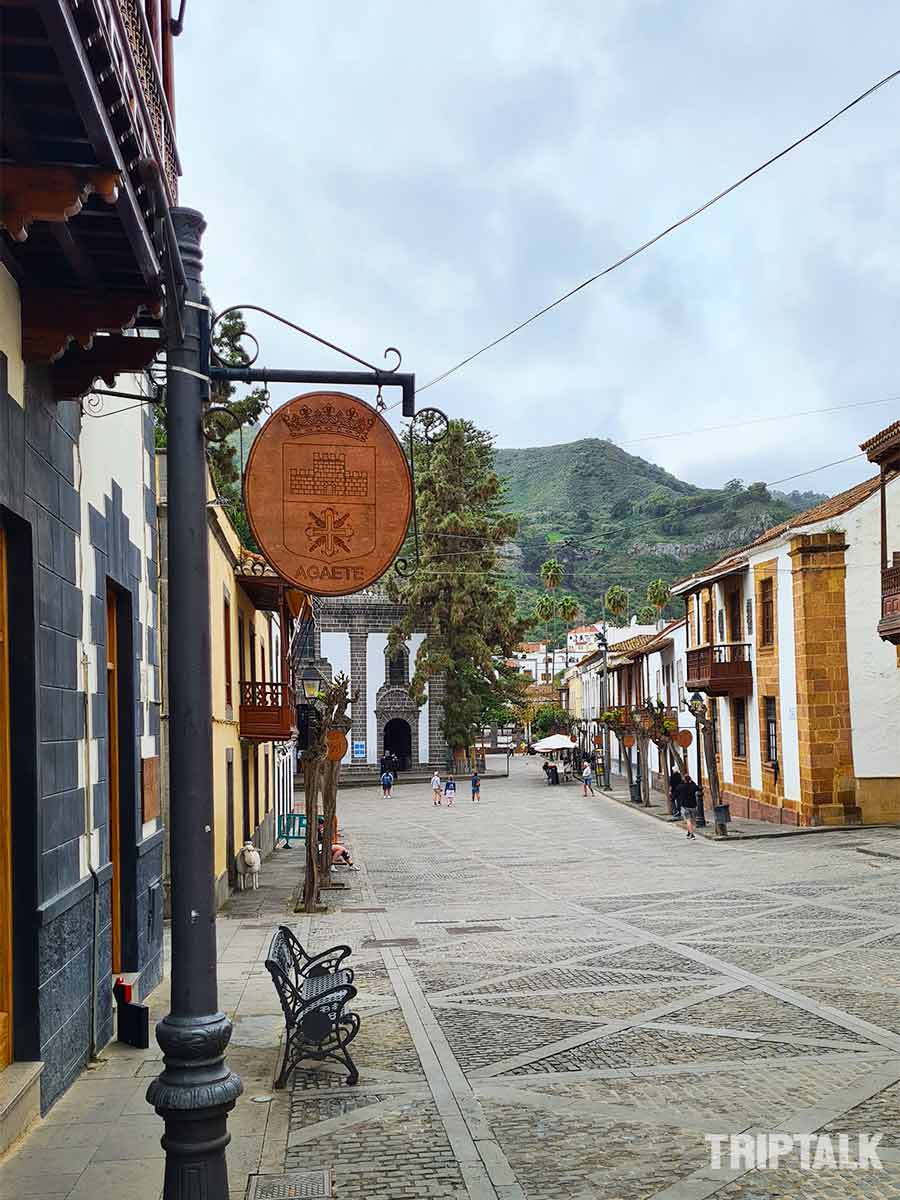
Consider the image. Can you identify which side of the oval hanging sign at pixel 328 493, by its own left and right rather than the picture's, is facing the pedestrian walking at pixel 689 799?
back

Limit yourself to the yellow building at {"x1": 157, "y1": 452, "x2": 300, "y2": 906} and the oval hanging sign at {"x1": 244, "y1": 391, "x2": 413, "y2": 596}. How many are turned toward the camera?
1

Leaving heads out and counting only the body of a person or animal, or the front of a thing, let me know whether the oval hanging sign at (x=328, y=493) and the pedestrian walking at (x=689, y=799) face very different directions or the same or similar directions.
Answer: very different directions

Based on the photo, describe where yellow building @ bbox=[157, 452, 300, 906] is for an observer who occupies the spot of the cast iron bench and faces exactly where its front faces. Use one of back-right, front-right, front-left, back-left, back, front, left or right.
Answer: left

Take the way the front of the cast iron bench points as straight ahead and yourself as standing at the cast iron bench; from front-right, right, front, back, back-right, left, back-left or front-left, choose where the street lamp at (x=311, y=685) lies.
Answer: left

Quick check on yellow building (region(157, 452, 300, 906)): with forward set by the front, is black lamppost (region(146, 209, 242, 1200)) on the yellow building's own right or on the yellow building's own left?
on the yellow building's own right

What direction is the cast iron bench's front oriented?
to the viewer's right

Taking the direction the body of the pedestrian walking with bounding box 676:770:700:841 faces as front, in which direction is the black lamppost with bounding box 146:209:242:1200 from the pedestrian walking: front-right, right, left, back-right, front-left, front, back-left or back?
back

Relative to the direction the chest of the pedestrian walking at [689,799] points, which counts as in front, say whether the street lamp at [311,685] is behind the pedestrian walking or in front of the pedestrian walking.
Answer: in front

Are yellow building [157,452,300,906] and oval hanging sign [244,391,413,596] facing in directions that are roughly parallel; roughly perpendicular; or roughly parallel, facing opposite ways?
roughly perpendicular

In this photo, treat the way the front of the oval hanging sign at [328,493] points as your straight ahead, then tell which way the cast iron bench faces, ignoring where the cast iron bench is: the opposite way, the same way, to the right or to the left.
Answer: to the left

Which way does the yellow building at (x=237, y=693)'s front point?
to the viewer's right

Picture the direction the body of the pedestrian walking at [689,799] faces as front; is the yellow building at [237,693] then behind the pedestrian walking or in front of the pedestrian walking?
in front

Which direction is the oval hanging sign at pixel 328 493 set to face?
toward the camera

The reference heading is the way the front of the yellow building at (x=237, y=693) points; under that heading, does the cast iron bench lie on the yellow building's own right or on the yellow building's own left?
on the yellow building's own right

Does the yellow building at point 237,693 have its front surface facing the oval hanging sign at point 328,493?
no
